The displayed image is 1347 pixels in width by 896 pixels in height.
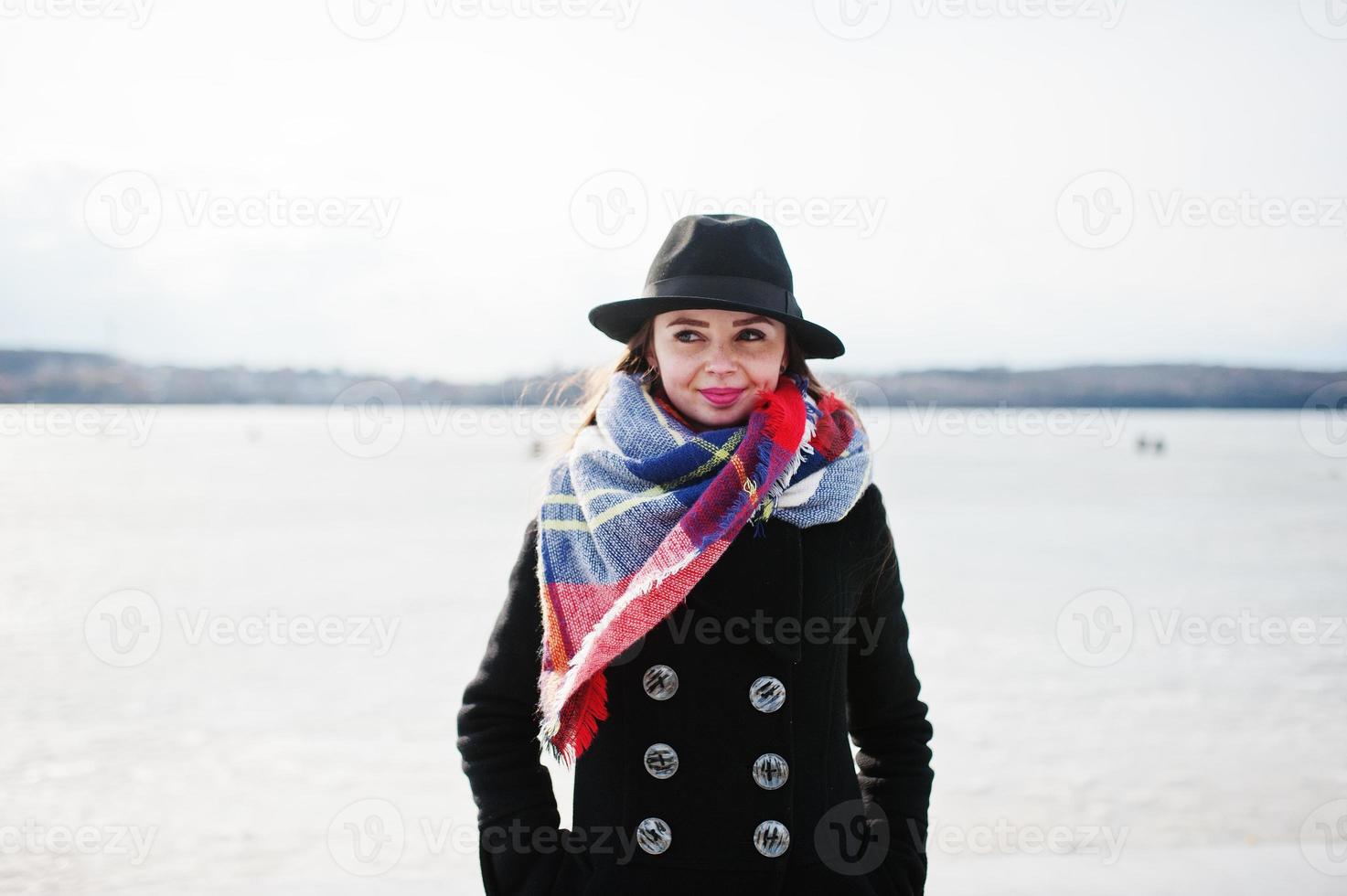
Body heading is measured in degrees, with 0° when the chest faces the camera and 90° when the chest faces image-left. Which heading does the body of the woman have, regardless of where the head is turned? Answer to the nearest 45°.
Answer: approximately 0°
